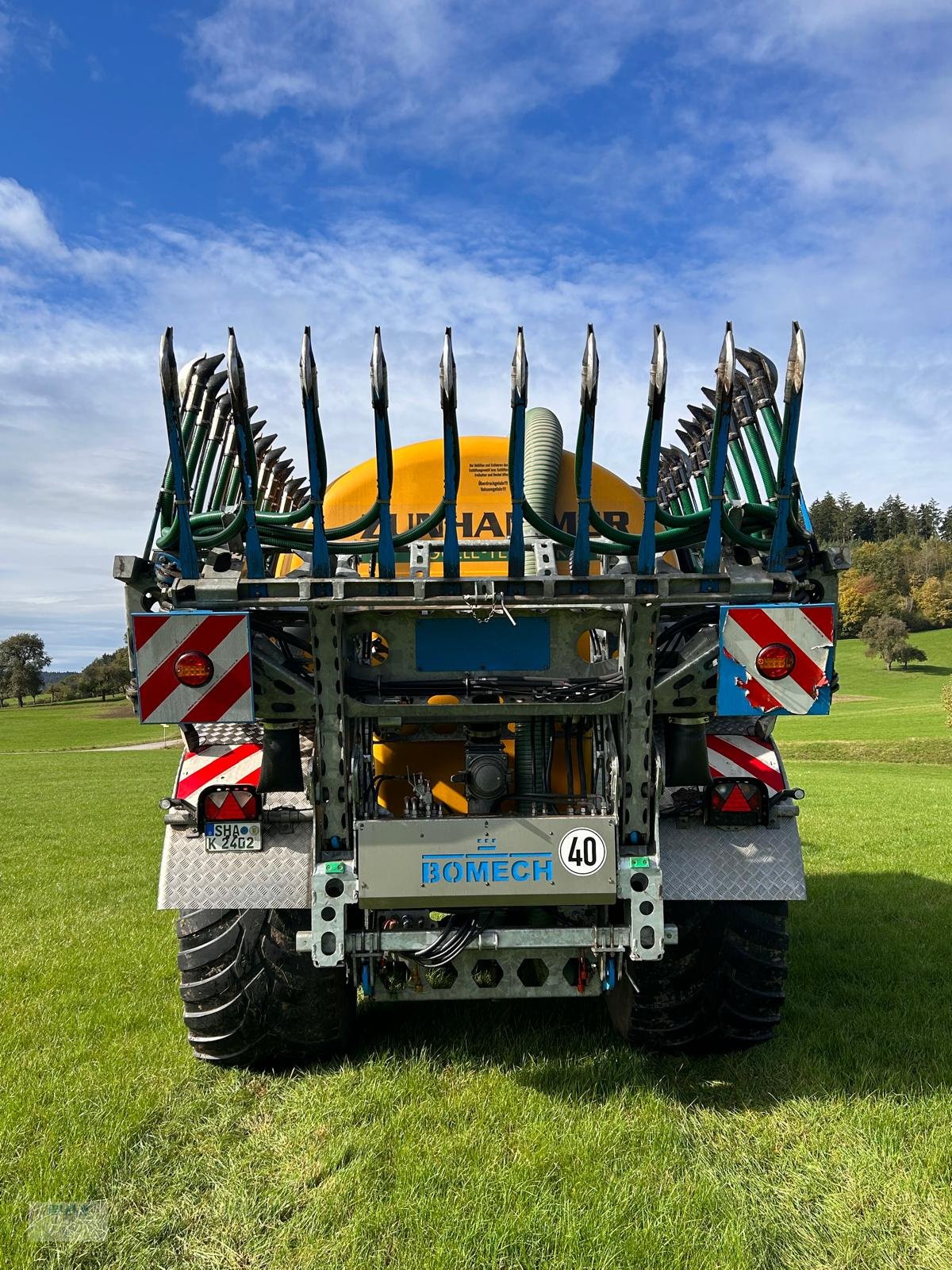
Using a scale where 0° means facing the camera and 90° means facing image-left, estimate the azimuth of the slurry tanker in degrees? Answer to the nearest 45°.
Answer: approximately 180°
